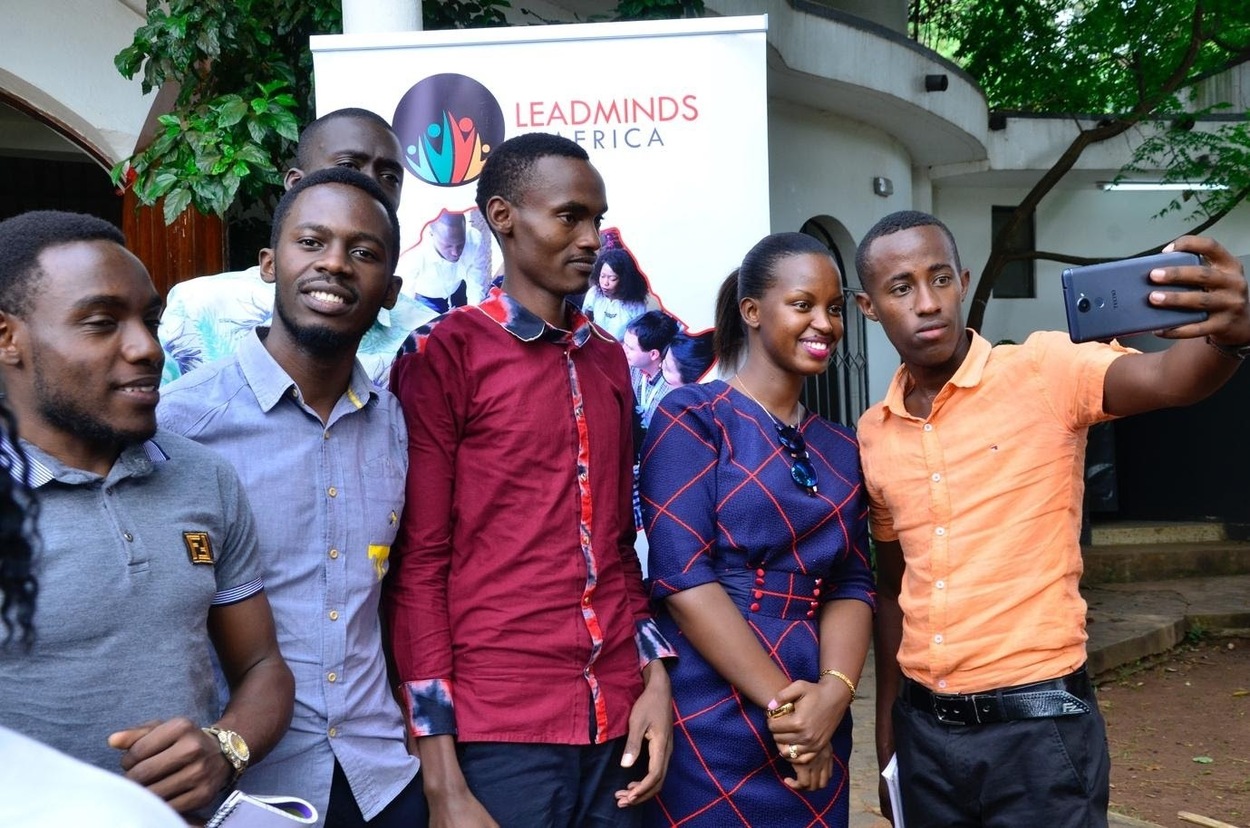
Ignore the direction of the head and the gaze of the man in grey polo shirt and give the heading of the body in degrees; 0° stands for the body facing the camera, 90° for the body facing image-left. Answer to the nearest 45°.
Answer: approximately 315°

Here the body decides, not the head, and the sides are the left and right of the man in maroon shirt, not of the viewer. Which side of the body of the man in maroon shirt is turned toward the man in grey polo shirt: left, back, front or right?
right

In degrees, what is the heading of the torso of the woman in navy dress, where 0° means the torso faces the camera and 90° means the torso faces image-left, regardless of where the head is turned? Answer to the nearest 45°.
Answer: approximately 315°

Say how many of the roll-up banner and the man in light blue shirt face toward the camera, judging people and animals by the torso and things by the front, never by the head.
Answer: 2

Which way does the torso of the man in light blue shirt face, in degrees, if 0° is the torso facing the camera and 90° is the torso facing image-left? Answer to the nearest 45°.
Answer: approximately 0°

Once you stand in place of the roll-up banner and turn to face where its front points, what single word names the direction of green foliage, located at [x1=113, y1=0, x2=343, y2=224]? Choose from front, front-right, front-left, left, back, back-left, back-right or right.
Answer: back-right

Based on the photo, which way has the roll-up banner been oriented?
toward the camera

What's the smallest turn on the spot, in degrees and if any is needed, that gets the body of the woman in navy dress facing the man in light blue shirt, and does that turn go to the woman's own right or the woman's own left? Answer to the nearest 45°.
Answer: approximately 90° to the woman's own right

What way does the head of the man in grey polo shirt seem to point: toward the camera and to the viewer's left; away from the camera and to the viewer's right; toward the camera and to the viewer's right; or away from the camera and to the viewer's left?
toward the camera and to the viewer's right

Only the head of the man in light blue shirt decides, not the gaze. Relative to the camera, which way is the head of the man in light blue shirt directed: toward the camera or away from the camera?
toward the camera

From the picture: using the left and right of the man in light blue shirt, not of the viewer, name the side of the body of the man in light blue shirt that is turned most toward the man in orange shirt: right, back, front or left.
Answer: left
